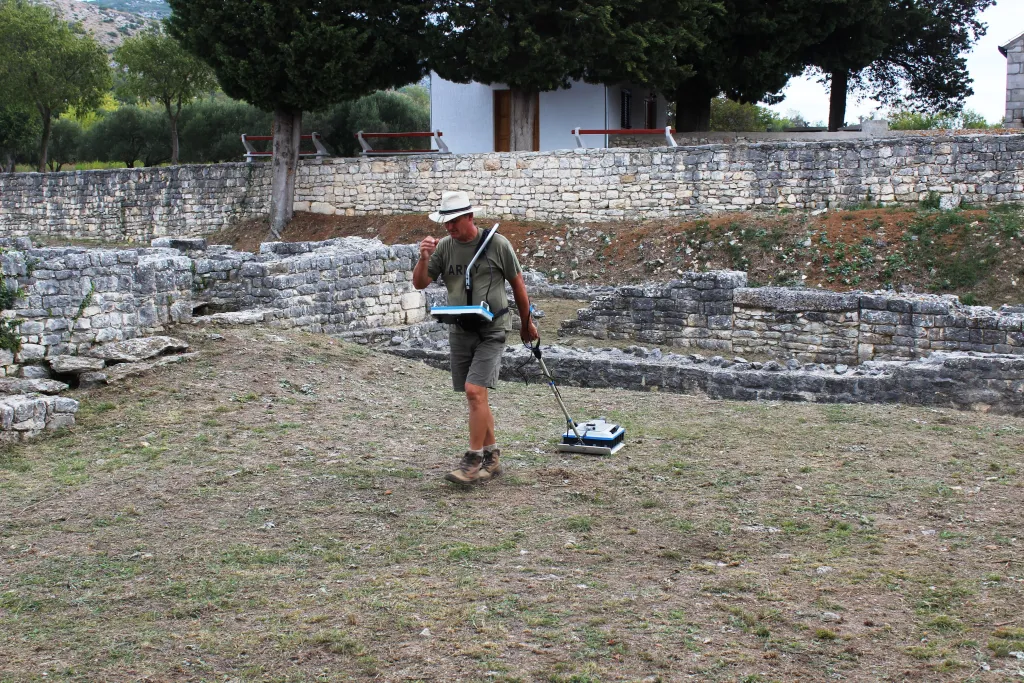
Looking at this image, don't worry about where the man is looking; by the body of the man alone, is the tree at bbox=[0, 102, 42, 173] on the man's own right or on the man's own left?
on the man's own right

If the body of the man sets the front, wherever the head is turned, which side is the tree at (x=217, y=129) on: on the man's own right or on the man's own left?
on the man's own right

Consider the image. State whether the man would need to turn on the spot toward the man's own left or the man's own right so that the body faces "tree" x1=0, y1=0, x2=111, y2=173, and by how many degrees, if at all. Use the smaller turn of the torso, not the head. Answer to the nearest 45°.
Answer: approximately 90° to the man's own right

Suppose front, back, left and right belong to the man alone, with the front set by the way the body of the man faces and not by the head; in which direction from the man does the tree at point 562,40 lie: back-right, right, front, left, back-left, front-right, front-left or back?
back-right

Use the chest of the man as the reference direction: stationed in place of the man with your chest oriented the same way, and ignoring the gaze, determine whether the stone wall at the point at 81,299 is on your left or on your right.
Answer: on your right

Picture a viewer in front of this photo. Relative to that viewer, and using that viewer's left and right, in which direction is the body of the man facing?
facing the viewer and to the left of the viewer

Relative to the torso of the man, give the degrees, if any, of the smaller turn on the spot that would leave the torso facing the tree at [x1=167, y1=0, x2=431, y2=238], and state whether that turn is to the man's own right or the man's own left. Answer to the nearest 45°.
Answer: approximately 135° to the man's own right

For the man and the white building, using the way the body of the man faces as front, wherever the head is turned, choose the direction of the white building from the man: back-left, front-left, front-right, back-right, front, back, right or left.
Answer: back-right
